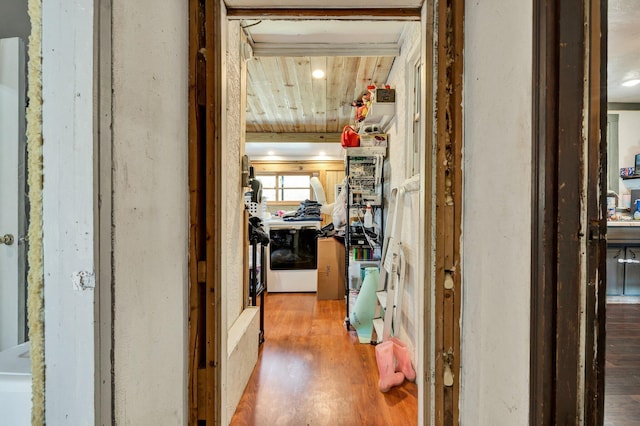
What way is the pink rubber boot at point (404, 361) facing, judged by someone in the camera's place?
facing the viewer and to the right of the viewer

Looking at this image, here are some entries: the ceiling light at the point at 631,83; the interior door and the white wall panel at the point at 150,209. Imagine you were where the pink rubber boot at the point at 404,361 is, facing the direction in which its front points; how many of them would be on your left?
1

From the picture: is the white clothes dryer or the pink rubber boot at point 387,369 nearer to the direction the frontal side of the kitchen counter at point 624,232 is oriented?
the pink rubber boot

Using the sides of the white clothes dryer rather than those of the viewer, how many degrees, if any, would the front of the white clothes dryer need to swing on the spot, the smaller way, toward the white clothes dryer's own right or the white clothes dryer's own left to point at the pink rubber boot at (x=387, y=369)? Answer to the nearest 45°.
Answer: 0° — it already faces it

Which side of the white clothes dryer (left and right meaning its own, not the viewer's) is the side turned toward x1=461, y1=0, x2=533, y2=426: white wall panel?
front

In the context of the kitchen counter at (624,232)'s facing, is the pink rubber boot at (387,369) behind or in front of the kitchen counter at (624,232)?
in front

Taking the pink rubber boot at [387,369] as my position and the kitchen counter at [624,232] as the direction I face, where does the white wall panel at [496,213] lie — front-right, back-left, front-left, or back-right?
back-right

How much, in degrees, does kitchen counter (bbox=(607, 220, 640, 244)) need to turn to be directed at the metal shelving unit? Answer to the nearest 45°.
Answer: approximately 45° to its right

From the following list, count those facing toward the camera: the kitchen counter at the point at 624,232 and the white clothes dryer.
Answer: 2

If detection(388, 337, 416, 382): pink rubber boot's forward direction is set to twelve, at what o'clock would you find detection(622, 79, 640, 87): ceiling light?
The ceiling light is roughly at 9 o'clock from the pink rubber boot.

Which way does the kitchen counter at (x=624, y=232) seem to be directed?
toward the camera

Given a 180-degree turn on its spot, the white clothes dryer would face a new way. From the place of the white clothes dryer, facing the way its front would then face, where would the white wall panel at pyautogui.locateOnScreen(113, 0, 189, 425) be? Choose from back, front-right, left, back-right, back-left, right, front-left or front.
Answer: back

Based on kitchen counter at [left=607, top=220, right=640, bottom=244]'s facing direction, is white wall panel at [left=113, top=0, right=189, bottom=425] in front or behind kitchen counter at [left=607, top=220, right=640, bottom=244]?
in front

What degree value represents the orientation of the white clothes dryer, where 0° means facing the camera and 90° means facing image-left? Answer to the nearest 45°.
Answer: approximately 0°

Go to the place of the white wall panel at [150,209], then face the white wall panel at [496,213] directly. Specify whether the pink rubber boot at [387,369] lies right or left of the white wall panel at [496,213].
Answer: left

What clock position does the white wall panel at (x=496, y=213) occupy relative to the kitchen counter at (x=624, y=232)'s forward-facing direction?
The white wall panel is roughly at 12 o'clock from the kitchen counter.
